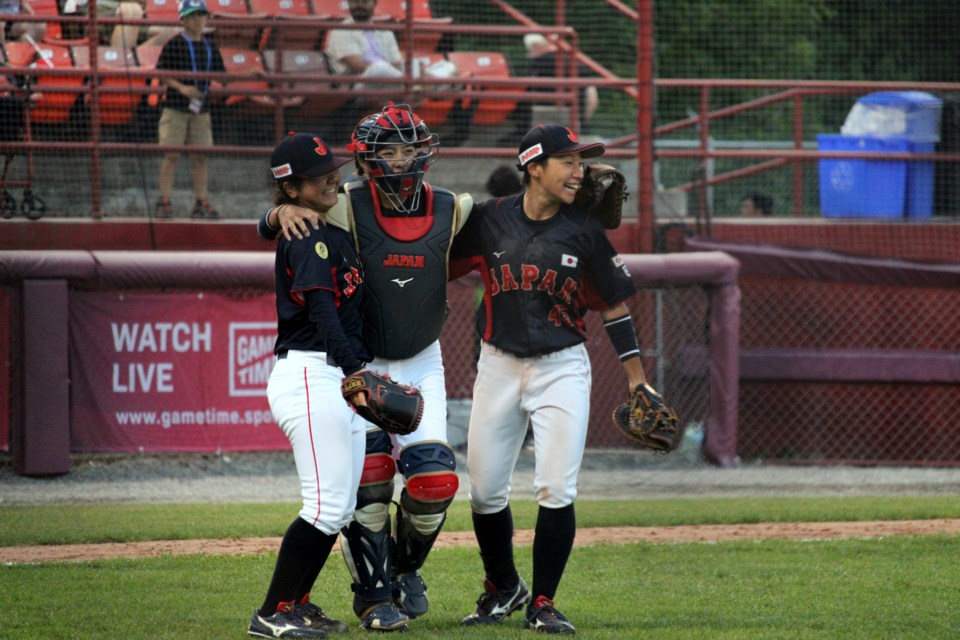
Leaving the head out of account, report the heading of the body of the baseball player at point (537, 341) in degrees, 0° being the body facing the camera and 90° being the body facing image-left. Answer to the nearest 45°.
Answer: approximately 0°

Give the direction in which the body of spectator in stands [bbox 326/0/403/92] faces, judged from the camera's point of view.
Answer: toward the camera

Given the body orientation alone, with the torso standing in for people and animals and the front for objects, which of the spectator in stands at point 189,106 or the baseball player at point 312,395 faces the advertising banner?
the spectator in stands

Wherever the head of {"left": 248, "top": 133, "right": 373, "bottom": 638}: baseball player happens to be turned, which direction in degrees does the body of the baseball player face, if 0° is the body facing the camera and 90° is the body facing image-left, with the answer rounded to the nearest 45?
approximately 270°

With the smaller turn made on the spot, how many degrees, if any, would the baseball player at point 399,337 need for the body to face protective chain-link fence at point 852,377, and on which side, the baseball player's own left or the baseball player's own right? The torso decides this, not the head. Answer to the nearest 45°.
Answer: approximately 135° to the baseball player's own left

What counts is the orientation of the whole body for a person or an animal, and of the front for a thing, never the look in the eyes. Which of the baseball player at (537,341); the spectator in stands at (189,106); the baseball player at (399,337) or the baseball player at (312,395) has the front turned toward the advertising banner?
the spectator in stands

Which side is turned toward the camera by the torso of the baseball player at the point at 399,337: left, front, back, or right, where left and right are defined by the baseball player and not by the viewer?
front
